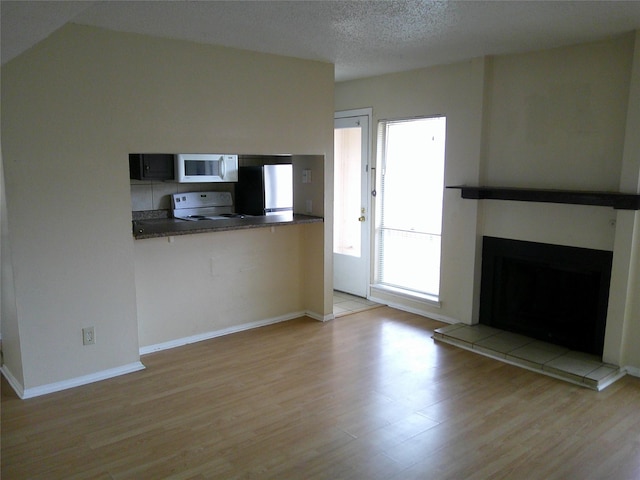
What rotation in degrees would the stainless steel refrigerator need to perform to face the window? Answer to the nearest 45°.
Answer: approximately 45° to its left

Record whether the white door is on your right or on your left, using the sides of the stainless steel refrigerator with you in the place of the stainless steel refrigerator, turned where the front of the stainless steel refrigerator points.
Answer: on your left

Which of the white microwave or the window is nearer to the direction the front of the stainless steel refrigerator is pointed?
the window

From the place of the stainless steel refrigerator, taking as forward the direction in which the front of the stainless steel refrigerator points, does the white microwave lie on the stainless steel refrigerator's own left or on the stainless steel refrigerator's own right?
on the stainless steel refrigerator's own right

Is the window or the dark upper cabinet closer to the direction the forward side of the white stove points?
the window

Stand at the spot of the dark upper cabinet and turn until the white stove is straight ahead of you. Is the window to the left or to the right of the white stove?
right

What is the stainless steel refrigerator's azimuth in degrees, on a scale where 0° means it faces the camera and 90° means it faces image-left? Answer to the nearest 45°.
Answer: approximately 315°

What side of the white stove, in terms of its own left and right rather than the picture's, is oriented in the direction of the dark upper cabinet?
right

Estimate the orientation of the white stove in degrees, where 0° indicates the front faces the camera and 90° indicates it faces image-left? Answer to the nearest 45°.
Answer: approximately 315°

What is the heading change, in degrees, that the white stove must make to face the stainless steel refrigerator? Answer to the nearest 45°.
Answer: approximately 45° to its left
